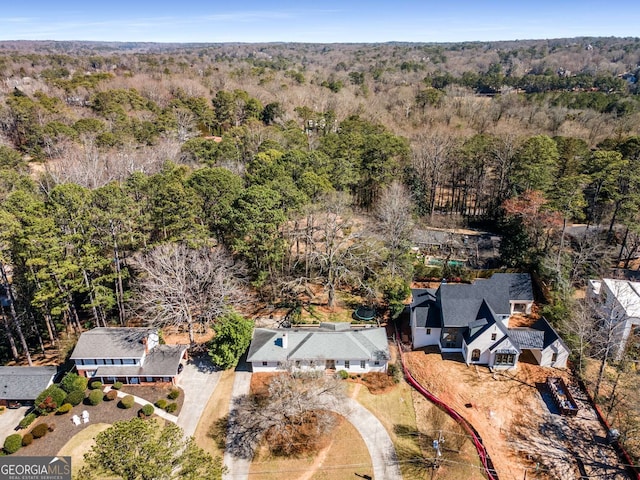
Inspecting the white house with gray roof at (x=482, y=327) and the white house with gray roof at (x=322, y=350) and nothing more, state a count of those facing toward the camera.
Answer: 2

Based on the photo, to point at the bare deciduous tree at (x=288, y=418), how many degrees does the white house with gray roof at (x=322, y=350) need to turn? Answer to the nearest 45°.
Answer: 0° — it already faces it

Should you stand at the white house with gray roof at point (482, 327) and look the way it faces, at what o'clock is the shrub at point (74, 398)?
The shrub is roughly at 2 o'clock from the white house with gray roof.

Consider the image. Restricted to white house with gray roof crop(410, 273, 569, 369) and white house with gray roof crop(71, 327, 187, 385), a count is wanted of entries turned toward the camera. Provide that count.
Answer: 2

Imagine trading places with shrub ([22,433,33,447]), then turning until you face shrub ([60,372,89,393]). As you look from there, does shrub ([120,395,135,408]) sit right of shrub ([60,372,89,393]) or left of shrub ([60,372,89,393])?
right

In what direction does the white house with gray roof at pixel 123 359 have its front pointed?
toward the camera

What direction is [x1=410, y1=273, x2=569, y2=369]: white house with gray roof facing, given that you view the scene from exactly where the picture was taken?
facing the viewer

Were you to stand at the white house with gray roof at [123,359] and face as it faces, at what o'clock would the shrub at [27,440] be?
The shrub is roughly at 2 o'clock from the white house with gray roof.

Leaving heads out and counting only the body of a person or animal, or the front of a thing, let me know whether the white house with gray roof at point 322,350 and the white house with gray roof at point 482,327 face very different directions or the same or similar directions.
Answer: same or similar directions

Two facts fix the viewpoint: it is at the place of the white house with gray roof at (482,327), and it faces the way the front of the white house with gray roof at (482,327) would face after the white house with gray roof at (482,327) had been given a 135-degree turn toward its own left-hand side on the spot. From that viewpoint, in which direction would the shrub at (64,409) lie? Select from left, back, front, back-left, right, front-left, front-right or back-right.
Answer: back

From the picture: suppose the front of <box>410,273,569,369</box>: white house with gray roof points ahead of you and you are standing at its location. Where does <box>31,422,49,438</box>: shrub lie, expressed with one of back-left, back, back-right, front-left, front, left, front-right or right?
front-right

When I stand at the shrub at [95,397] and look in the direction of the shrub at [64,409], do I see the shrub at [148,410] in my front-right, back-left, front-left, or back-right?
back-left

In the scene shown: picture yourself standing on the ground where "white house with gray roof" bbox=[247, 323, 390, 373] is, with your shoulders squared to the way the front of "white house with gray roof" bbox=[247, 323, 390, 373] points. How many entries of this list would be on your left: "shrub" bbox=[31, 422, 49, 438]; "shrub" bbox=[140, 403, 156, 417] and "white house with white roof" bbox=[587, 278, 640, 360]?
1

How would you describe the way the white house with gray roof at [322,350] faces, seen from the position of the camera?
facing the viewer

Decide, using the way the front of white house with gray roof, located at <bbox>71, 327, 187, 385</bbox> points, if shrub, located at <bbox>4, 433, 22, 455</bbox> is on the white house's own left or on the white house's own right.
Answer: on the white house's own right
